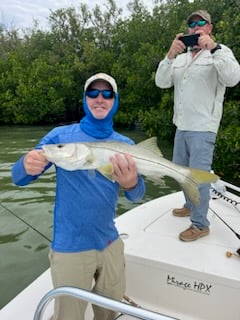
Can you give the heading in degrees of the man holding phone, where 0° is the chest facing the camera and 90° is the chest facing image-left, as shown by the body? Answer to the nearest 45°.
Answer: approximately 45°

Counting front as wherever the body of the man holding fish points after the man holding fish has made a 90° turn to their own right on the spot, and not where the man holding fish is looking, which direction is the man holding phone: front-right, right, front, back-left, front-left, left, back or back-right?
back-right

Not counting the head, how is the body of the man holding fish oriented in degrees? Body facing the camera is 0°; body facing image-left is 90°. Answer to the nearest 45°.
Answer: approximately 0°
